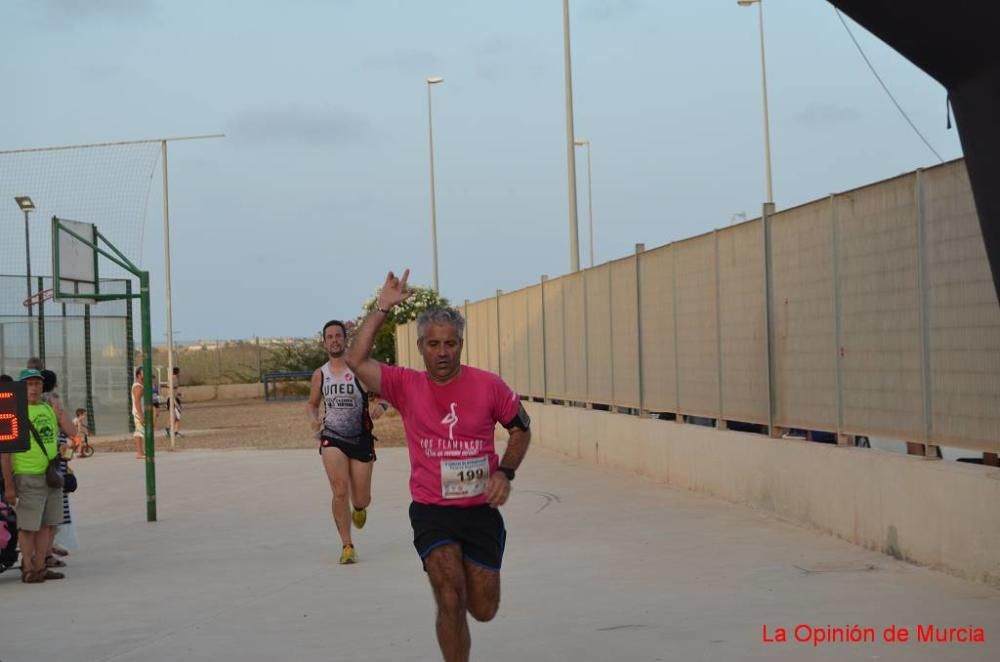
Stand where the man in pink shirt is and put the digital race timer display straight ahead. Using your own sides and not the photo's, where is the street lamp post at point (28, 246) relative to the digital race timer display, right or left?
right

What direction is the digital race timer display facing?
toward the camera

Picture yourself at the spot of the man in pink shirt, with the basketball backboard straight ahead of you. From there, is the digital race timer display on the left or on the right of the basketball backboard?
left

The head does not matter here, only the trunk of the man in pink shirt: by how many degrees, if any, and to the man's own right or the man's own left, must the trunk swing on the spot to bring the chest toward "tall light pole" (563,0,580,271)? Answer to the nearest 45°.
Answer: approximately 180°

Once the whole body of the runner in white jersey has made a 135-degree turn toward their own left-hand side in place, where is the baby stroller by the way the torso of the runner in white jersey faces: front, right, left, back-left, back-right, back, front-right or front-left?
back-left

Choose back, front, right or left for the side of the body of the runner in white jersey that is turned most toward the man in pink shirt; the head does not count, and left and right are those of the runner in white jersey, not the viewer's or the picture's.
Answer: front

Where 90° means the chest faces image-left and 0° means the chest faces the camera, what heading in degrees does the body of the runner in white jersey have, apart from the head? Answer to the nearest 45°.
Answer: approximately 0°

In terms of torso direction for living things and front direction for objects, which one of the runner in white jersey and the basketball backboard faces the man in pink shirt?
the runner in white jersey
